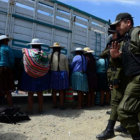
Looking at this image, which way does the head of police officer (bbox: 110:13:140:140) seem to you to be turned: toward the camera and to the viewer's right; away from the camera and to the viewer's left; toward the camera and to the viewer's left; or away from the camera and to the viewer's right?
toward the camera and to the viewer's left

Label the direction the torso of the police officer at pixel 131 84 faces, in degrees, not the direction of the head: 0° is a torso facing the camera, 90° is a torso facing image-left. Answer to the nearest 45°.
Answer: approximately 90°

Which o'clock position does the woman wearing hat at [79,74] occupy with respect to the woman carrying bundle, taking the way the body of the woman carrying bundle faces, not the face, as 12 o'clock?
The woman wearing hat is roughly at 2 o'clock from the woman carrying bundle.

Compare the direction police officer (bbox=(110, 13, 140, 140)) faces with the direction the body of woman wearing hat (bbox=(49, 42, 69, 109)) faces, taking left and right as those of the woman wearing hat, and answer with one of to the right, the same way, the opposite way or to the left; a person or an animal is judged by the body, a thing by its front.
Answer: to the left

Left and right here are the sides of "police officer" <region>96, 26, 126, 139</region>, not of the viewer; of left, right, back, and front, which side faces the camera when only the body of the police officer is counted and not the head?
left

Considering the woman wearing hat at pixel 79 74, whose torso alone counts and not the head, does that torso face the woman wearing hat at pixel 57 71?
no

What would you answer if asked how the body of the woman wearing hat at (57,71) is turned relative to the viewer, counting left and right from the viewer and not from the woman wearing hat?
facing away from the viewer

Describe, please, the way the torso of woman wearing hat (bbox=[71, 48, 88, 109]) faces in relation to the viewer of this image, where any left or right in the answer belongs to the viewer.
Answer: facing away from the viewer and to the left of the viewer

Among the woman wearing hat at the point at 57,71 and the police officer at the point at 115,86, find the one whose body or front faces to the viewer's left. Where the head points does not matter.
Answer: the police officer

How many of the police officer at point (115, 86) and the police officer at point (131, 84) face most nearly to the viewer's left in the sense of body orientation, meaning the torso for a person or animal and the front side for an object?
2

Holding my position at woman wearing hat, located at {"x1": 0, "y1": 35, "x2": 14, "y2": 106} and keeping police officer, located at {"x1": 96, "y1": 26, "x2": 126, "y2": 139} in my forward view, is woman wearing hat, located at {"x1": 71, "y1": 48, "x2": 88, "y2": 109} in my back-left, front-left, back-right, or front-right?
front-left

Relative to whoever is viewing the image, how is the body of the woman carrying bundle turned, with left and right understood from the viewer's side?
facing away from the viewer

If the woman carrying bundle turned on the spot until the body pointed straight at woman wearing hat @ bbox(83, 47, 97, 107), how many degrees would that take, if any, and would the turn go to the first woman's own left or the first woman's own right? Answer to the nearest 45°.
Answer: approximately 45° to the first woman's own right

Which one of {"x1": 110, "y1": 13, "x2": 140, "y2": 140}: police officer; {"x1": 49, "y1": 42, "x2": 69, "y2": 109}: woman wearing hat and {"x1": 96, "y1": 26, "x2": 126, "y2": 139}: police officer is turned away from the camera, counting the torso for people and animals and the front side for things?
the woman wearing hat

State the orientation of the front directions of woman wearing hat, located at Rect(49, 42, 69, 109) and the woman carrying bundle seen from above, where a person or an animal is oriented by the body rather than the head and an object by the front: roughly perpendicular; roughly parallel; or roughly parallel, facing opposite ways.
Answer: roughly parallel
